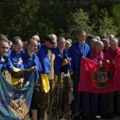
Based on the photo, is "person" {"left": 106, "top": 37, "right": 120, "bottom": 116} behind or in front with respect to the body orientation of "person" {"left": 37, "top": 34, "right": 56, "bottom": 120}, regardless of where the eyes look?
in front

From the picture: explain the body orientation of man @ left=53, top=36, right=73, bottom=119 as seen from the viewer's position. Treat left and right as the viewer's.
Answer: facing the viewer and to the right of the viewer

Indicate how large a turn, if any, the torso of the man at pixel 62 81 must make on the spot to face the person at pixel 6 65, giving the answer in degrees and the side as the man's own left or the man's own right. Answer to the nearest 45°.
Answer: approximately 90° to the man's own right

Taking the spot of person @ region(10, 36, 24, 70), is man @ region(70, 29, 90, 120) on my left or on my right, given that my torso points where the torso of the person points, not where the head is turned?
on my left

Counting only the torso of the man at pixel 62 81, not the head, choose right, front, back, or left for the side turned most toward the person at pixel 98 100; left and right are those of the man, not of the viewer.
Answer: left

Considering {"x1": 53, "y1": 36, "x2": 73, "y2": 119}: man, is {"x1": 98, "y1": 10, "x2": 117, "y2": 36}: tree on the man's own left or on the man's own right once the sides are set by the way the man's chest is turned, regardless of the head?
on the man's own left

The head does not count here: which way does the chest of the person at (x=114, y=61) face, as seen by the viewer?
toward the camera
